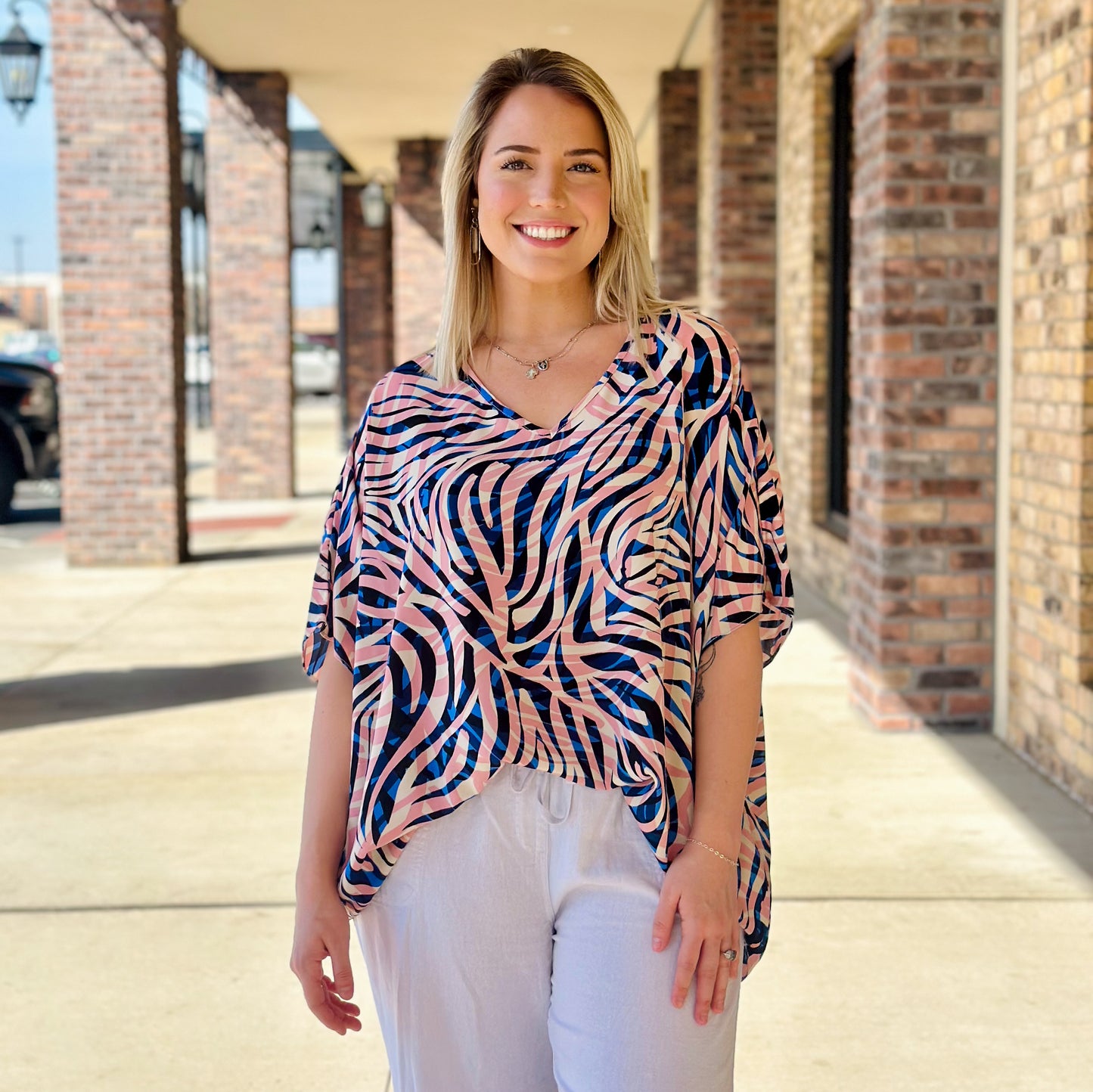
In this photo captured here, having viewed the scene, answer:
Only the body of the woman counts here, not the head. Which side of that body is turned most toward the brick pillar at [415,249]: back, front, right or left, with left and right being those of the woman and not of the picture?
back

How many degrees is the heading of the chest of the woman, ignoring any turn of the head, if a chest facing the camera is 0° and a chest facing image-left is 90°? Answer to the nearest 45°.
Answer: approximately 0°

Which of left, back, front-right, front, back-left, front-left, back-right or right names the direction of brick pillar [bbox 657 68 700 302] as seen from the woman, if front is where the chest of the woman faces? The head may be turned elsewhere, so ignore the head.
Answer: back

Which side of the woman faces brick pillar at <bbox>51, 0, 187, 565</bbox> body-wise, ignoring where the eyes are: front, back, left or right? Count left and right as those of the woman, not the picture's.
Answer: back

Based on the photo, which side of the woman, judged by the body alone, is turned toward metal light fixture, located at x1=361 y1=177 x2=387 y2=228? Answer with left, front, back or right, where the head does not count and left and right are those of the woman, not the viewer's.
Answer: back

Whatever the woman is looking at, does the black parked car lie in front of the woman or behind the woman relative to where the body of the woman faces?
behind

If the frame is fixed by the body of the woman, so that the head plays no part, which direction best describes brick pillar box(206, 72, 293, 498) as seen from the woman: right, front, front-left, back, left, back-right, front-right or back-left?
back

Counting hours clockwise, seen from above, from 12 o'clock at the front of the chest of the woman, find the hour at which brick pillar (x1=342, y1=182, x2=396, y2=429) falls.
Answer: The brick pillar is roughly at 6 o'clock from the woman.
